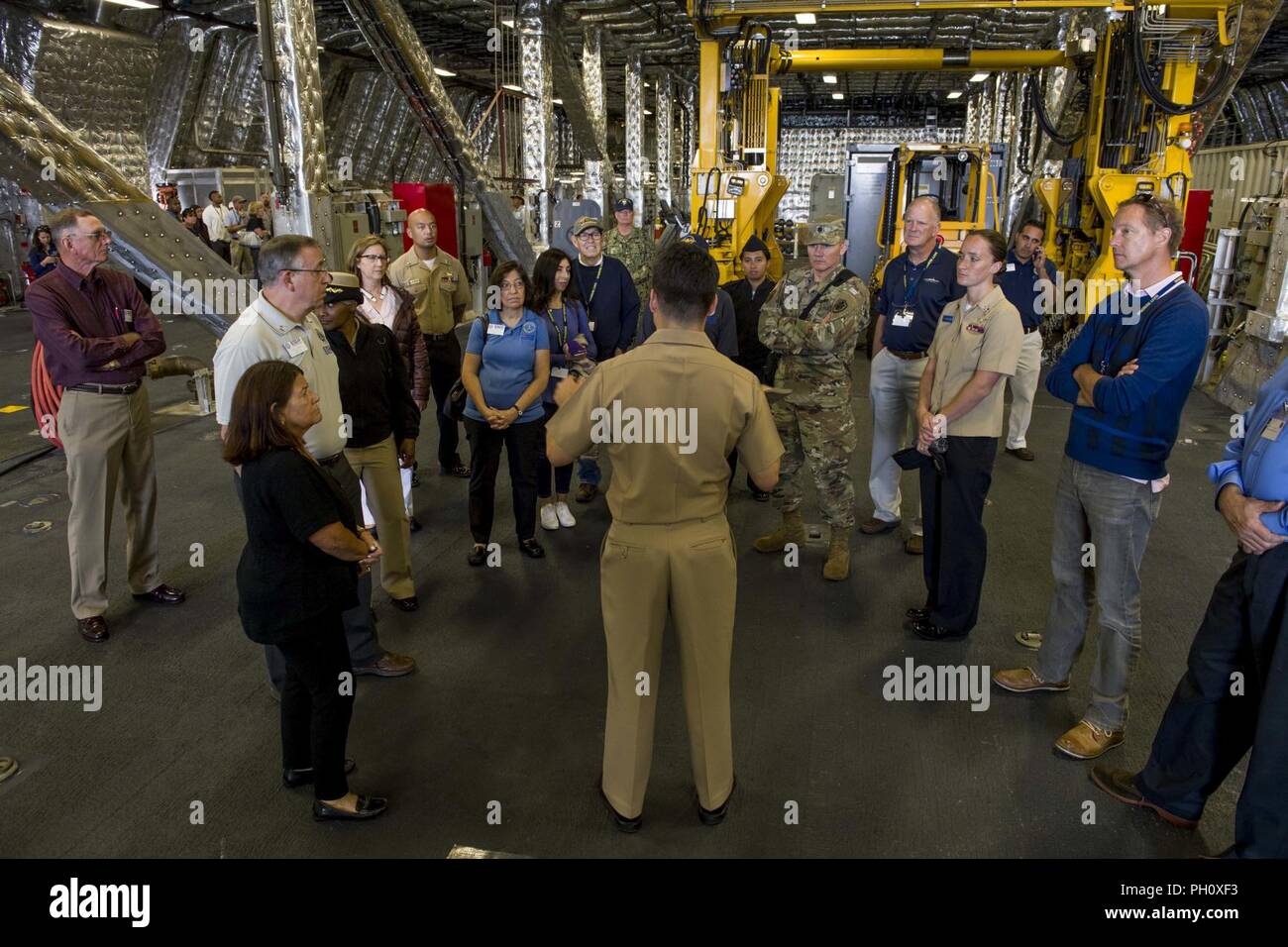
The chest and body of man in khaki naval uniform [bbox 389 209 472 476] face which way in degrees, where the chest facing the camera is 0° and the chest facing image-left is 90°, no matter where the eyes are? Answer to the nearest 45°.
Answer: approximately 0°

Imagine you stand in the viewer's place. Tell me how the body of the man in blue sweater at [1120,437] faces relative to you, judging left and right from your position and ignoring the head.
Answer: facing the viewer and to the left of the viewer

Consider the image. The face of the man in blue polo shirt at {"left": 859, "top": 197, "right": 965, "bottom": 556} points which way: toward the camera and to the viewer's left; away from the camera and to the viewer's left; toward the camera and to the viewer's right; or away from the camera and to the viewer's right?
toward the camera and to the viewer's left

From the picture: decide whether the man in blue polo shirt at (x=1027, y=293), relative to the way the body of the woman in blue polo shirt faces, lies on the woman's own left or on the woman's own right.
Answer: on the woman's own left

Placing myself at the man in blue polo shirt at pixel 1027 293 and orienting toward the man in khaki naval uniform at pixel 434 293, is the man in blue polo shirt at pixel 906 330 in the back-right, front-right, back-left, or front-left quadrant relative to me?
front-left

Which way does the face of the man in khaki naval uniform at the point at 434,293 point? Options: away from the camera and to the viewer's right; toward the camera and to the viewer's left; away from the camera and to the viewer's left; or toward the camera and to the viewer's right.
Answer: toward the camera and to the viewer's right

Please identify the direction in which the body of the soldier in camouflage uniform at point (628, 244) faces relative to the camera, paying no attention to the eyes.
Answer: toward the camera

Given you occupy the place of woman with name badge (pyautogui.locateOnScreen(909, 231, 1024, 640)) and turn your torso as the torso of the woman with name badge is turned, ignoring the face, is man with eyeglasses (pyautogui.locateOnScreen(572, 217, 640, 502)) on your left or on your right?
on your right

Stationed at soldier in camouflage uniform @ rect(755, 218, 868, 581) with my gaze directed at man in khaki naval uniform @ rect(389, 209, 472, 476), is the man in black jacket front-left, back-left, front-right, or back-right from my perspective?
front-left

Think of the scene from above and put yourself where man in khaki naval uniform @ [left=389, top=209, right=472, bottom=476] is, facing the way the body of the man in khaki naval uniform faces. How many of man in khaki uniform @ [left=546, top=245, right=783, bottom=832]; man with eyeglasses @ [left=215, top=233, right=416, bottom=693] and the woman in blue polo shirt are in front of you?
3

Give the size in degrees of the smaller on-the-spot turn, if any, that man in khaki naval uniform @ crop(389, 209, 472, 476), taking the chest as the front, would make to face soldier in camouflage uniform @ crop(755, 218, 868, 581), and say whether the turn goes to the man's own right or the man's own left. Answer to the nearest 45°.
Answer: approximately 45° to the man's own left

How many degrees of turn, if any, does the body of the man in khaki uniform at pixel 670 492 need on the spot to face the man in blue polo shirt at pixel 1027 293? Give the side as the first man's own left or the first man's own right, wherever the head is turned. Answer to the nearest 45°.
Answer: approximately 45° to the first man's own right

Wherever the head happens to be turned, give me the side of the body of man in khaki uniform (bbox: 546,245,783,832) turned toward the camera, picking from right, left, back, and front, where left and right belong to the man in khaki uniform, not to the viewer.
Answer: back

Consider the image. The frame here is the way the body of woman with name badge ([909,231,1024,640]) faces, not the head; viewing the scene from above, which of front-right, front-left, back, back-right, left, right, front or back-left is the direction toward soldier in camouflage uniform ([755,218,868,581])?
right

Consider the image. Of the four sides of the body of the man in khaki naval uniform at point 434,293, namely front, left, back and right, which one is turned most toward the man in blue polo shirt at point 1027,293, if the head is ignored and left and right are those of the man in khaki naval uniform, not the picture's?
left

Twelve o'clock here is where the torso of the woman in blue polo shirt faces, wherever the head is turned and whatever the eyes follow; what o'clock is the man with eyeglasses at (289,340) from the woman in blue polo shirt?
The man with eyeglasses is roughly at 1 o'clock from the woman in blue polo shirt.
